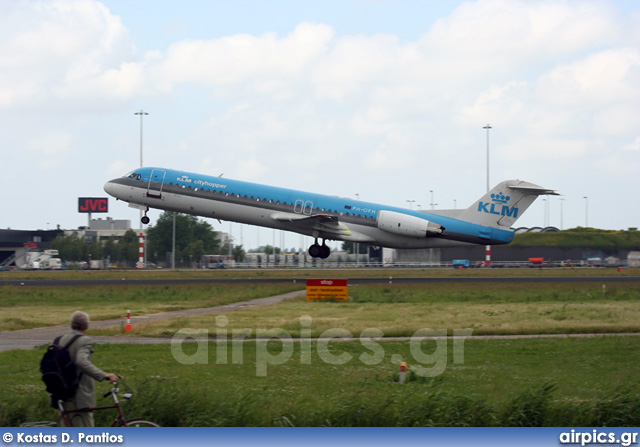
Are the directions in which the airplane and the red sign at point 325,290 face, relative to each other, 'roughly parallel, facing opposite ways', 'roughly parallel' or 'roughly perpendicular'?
roughly perpendicular

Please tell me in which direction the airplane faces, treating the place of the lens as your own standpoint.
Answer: facing to the left of the viewer

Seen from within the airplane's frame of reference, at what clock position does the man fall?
The man is roughly at 9 o'clock from the airplane.

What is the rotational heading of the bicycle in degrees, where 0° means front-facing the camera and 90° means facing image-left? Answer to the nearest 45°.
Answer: approximately 270°

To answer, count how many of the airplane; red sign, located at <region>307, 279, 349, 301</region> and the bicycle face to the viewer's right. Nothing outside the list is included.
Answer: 1

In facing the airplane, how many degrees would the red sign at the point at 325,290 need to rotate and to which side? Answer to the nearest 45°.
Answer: approximately 180°

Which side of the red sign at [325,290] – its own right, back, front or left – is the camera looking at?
front

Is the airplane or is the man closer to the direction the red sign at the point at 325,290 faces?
the man

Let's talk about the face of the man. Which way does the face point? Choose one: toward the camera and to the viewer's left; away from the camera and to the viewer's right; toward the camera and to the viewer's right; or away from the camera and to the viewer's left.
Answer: away from the camera and to the viewer's right

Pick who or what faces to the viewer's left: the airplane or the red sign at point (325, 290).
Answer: the airplane

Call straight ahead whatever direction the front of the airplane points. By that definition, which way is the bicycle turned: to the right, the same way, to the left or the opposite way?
the opposite way

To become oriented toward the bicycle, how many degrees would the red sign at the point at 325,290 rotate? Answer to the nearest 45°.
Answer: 0° — it already faces it

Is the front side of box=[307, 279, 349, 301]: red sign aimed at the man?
yes

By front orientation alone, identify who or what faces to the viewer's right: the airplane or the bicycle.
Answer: the bicycle

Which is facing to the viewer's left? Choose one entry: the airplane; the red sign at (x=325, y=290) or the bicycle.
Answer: the airplane
